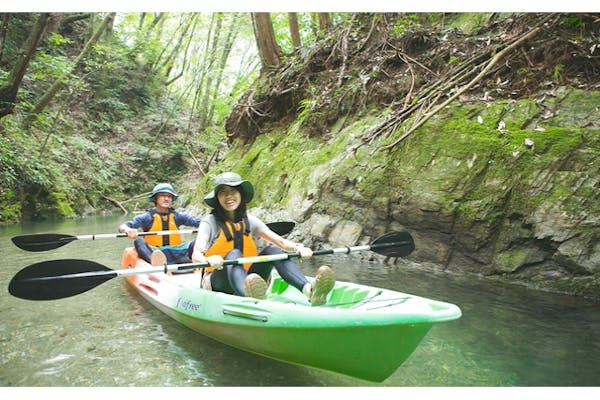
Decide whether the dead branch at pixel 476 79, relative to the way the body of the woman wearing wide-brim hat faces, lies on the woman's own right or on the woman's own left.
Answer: on the woman's own left

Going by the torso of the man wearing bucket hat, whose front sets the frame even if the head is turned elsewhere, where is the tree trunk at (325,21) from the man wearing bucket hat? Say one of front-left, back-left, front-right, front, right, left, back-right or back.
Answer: back-left

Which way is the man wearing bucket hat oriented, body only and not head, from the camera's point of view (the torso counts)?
toward the camera

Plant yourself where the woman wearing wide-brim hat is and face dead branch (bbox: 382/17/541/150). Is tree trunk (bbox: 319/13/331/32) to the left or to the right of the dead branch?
left

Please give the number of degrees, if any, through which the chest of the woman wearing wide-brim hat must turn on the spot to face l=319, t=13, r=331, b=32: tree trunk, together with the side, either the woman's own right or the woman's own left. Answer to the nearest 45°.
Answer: approximately 135° to the woman's own left

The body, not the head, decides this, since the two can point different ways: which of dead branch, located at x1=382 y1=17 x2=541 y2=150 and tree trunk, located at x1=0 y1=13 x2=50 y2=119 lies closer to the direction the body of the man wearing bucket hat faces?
the dead branch

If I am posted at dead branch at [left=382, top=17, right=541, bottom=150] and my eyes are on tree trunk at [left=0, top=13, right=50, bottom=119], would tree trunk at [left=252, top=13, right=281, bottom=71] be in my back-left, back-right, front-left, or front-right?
front-right

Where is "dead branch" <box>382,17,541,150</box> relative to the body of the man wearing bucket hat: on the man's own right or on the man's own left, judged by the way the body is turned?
on the man's own left

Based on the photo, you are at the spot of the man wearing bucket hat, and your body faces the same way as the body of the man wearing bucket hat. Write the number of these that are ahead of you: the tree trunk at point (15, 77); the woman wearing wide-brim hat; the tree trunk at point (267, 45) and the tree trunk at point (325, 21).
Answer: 1

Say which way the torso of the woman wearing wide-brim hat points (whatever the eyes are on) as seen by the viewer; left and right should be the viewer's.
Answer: facing the viewer and to the right of the viewer

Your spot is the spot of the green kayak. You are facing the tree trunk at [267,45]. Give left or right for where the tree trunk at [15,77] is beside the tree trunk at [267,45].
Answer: left

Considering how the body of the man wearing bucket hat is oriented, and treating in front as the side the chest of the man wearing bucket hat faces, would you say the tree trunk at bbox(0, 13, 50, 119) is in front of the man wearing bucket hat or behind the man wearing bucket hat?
behind

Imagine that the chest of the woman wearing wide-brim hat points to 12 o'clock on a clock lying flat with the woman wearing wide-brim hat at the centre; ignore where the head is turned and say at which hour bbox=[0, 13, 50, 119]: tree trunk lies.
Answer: The tree trunk is roughly at 6 o'clock from the woman wearing wide-brim hat.

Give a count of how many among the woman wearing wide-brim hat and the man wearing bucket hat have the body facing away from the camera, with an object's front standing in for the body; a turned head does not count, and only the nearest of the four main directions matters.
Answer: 0

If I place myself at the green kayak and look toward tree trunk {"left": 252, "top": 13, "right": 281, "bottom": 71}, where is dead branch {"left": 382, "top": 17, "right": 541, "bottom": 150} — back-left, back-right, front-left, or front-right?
front-right
